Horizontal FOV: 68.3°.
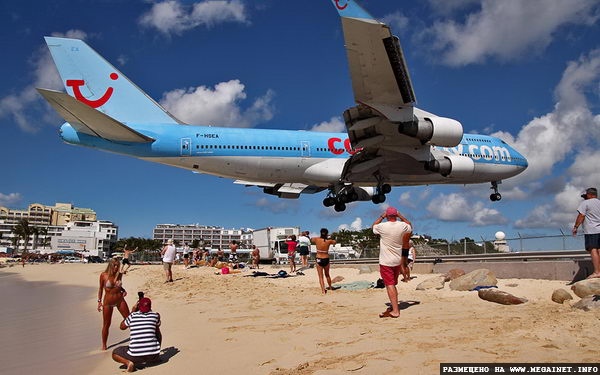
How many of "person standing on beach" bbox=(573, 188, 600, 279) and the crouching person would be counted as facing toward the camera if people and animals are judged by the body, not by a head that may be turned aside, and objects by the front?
0

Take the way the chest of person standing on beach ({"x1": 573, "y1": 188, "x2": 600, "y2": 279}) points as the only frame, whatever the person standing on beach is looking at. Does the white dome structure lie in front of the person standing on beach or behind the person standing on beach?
in front

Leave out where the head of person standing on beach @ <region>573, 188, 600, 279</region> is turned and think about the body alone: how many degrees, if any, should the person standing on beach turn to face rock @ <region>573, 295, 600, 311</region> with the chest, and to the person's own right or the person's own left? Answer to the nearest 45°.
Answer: approximately 135° to the person's own left

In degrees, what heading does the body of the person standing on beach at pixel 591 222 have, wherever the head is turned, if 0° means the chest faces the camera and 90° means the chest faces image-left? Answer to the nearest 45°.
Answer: approximately 135°

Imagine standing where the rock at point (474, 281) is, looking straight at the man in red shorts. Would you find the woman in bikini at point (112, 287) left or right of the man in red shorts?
right

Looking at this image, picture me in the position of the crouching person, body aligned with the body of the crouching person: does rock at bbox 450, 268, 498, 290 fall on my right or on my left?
on my right

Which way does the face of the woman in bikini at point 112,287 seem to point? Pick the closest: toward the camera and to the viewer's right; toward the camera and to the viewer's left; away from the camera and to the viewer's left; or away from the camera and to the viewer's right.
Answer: toward the camera and to the viewer's right

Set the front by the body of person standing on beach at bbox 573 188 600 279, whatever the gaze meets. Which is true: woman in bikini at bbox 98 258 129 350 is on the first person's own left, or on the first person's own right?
on the first person's own left

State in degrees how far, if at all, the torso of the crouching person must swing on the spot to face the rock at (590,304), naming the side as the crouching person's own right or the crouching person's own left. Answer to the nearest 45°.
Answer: approximately 135° to the crouching person's own right

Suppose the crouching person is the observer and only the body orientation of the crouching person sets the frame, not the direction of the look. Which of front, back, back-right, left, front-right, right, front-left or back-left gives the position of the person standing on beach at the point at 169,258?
front-right

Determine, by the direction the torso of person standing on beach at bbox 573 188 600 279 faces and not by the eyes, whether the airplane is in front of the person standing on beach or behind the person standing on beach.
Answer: in front

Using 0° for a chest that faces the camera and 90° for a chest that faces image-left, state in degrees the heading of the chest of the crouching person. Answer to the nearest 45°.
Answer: approximately 135°
